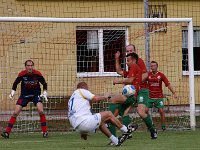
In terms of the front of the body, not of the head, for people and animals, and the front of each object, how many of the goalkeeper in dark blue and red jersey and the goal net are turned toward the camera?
2

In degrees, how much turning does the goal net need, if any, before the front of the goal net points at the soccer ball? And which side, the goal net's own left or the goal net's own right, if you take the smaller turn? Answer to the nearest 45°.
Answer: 0° — it already faces it

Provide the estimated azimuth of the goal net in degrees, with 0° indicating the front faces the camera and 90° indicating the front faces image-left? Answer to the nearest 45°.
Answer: approximately 0°

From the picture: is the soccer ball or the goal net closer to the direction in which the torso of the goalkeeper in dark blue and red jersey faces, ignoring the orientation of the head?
the soccer ball
